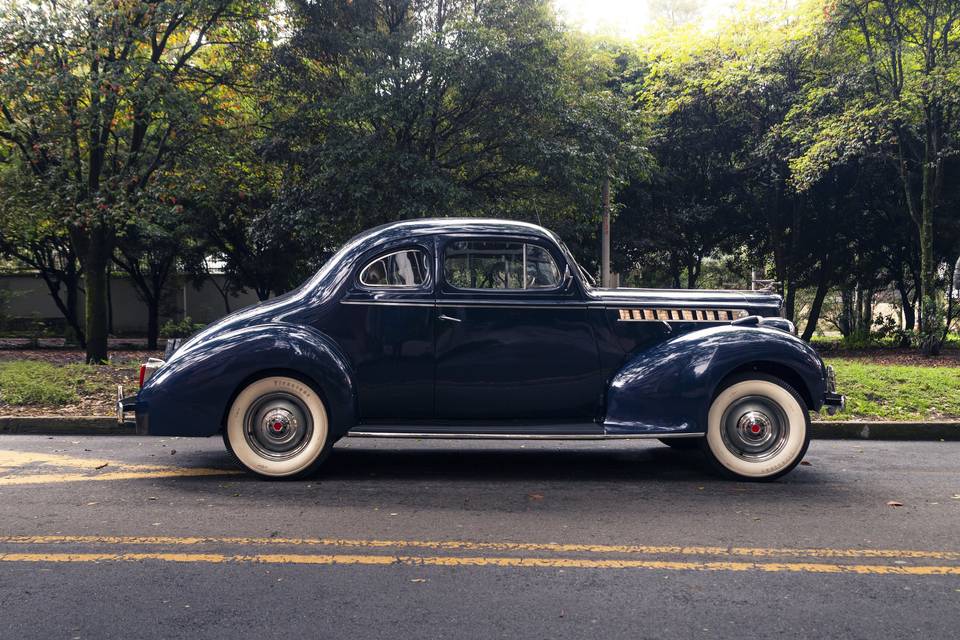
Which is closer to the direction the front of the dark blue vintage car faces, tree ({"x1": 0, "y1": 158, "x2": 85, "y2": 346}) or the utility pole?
the utility pole

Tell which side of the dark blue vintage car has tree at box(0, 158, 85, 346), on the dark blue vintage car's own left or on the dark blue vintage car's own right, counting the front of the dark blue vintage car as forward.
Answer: on the dark blue vintage car's own left

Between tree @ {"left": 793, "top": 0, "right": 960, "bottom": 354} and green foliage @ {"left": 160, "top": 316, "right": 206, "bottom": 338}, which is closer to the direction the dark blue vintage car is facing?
the tree

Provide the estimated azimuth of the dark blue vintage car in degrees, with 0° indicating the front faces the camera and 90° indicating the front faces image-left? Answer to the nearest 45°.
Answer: approximately 270°

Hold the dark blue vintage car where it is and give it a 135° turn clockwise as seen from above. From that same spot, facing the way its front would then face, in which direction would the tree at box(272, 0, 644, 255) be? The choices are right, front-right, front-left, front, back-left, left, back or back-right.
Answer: back-right

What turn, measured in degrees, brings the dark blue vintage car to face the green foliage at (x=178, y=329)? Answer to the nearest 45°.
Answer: approximately 135° to its left

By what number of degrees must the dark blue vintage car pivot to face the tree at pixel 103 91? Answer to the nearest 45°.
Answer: approximately 135° to its left

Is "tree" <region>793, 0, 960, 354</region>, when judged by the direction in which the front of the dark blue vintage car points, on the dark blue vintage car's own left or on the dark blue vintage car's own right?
on the dark blue vintage car's own left

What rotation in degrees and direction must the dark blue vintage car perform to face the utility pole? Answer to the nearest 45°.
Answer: approximately 90° to its left

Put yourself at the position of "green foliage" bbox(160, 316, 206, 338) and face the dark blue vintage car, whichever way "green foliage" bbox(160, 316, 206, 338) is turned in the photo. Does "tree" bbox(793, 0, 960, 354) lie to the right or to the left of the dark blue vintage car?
left
